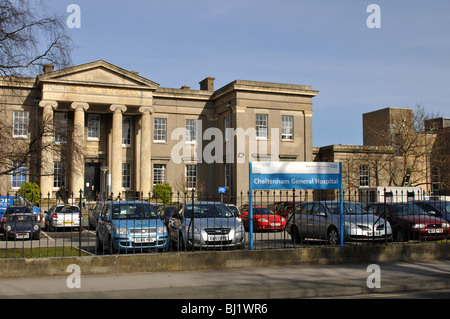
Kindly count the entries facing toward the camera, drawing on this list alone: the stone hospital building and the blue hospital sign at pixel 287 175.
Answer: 2

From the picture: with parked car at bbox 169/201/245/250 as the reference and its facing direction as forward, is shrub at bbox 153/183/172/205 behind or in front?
behind

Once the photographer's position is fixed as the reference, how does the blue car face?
facing the viewer and to the right of the viewer

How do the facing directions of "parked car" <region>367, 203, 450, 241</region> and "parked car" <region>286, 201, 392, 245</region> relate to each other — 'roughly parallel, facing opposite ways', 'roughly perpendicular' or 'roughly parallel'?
roughly parallel

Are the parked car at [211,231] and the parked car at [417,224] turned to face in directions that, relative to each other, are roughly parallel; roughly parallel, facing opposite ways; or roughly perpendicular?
roughly parallel

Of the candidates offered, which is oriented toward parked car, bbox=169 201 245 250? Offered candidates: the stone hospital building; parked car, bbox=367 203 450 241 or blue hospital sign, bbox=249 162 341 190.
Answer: the stone hospital building

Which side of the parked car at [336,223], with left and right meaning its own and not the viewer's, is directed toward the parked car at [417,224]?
left

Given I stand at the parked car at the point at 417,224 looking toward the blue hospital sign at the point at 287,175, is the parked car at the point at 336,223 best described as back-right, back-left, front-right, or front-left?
front-right

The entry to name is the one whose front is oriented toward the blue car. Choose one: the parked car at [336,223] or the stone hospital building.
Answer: the stone hospital building

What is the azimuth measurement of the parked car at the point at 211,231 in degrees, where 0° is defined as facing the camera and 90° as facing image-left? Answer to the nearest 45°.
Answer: approximately 315°

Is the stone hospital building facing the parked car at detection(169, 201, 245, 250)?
yes

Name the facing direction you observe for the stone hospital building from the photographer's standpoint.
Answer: facing the viewer
